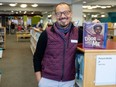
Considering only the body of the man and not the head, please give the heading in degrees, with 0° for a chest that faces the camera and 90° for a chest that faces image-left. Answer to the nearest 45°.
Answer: approximately 0°

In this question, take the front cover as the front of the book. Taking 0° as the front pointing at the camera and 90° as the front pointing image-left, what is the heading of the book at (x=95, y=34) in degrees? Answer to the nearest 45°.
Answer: approximately 0°

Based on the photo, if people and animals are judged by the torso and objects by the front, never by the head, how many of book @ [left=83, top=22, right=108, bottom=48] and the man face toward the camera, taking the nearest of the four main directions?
2
